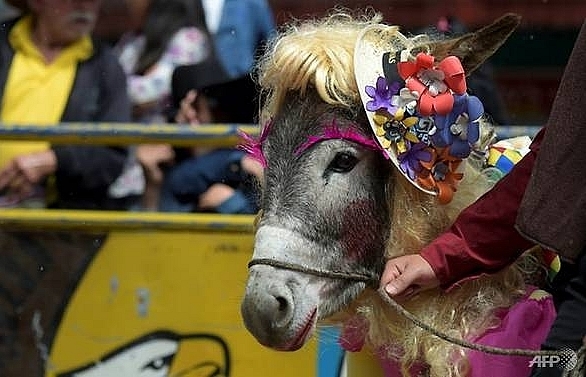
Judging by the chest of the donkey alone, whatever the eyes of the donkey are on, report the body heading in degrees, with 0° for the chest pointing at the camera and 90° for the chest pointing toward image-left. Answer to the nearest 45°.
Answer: approximately 45°

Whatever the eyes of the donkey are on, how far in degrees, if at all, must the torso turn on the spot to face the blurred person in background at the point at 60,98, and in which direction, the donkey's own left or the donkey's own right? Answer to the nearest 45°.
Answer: approximately 90° to the donkey's own right

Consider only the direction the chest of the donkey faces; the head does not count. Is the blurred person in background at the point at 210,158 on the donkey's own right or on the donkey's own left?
on the donkey's own right

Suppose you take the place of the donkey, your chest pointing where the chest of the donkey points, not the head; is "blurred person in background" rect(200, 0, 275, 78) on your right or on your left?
on your right

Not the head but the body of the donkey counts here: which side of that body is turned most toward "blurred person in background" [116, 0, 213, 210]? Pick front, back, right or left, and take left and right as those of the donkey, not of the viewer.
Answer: right
